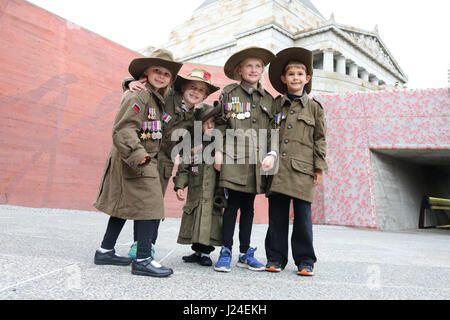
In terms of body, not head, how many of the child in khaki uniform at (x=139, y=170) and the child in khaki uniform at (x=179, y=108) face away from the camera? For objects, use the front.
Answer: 0

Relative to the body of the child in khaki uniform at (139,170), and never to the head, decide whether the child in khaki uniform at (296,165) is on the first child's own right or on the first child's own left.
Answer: on the first child's own left

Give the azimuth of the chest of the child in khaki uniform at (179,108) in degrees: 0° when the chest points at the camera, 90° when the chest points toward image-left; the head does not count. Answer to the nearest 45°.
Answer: approximately 315°

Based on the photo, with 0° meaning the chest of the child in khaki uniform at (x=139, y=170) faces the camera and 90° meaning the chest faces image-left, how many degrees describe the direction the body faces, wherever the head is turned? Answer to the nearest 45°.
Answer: approximately 315°
